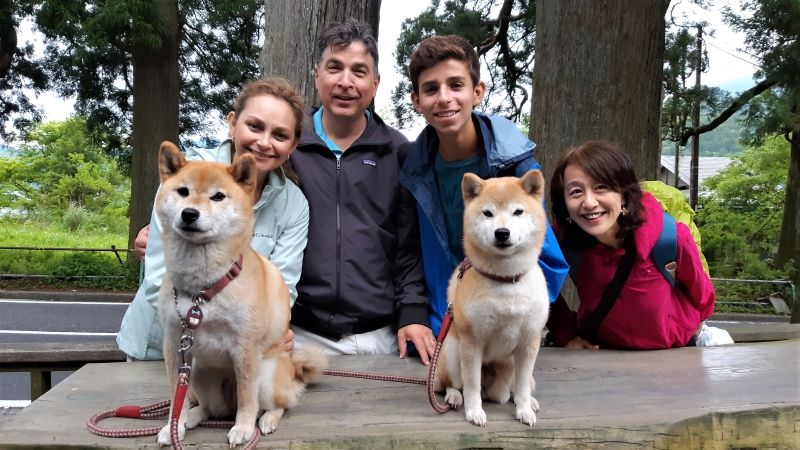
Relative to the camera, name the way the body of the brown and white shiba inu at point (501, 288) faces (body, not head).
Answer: toward the camera

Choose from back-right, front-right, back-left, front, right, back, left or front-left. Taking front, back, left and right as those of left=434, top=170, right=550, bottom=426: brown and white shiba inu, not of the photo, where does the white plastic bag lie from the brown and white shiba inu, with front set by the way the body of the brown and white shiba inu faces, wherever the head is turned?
back-left

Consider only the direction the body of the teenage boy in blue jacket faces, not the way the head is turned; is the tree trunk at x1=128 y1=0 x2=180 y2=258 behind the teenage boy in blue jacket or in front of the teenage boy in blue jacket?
behind

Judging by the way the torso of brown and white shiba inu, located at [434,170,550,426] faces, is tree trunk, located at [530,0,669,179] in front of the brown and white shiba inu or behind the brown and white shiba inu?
behind

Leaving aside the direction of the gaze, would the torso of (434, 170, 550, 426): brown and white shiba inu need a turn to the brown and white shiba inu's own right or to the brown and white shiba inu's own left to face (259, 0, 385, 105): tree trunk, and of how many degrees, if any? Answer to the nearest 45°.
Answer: approximately 135° to the brown and white shiba inu's own right

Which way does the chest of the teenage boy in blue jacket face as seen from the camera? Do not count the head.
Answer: toward the camera

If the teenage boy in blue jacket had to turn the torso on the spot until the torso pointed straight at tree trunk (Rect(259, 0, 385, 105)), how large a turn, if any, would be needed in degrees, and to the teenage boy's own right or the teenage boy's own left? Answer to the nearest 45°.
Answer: approximately 135° to the teenage boy's own right

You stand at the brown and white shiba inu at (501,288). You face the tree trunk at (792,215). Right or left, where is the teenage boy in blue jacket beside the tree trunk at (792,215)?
left

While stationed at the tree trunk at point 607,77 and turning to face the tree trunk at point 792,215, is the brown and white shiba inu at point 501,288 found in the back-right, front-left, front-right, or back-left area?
back-right

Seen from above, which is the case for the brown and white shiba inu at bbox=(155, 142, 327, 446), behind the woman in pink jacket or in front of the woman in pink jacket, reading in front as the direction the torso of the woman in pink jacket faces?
in front

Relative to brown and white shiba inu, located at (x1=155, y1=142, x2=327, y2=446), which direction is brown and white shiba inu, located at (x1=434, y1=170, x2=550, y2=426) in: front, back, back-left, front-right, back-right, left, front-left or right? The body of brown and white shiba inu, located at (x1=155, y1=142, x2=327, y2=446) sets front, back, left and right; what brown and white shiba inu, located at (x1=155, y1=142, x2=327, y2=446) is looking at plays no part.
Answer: back-left

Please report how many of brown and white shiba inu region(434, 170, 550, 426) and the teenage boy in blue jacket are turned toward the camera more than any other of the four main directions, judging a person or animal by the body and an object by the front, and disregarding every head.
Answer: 2

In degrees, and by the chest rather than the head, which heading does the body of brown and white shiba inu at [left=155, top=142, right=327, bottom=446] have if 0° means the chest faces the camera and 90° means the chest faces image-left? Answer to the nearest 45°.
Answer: approximately 45°
